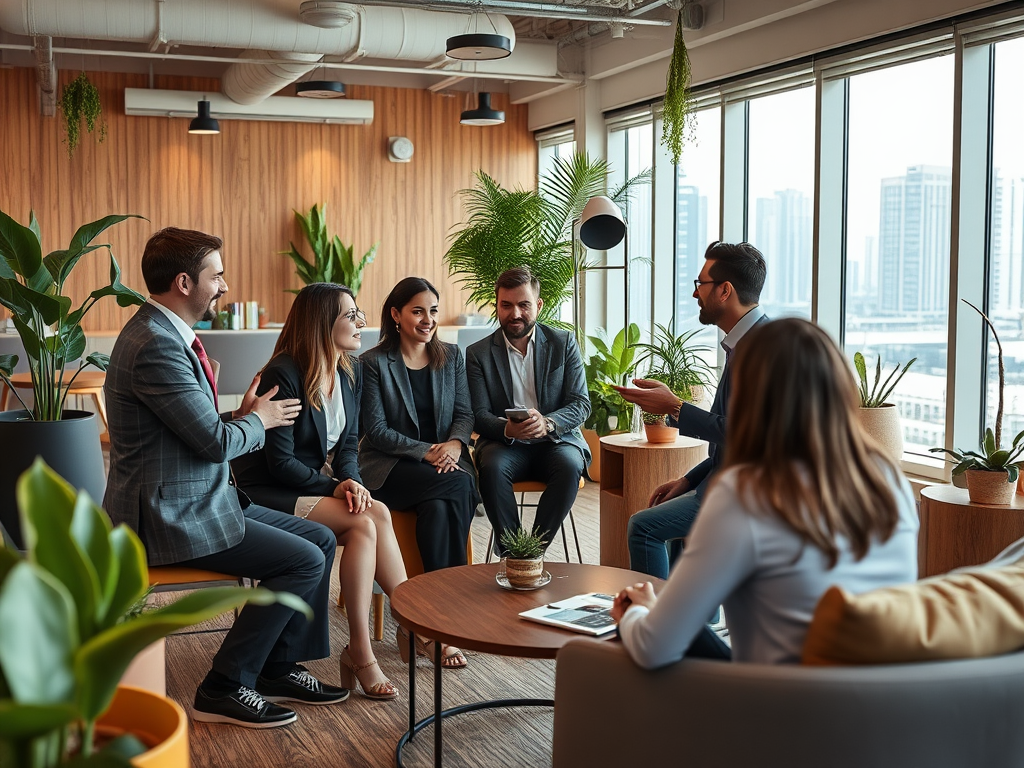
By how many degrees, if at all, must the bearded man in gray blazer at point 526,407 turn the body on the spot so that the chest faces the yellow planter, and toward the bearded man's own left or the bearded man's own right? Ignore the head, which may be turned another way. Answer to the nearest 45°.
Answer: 0° — they already face it

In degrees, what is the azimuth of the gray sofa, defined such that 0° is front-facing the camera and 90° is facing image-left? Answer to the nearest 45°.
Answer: approximately 180°

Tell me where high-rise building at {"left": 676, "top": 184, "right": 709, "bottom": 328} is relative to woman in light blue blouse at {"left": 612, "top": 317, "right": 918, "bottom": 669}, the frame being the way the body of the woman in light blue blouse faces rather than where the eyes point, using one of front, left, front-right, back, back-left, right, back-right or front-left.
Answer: front-right

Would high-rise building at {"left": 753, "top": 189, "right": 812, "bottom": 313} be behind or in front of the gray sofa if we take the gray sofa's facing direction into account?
in front

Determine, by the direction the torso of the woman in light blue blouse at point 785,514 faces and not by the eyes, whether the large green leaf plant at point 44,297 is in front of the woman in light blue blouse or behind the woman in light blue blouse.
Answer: in front

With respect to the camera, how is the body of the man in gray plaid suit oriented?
to the viewer's right

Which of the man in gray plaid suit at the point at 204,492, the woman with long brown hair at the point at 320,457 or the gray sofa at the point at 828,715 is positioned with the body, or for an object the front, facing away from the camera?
the gray sofa

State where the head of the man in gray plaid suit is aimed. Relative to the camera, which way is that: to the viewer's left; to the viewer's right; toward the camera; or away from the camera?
to the viewer's right

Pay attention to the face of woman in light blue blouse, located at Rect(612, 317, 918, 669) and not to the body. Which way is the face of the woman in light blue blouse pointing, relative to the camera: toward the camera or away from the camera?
away from the camera

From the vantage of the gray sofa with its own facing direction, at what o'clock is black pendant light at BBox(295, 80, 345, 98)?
The black pendant light is roughly at 11 o'clock from the gray sofa.

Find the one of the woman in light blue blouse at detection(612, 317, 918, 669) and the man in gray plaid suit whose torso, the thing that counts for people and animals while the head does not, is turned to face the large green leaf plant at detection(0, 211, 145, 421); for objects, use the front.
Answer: the woman in light blue blouse

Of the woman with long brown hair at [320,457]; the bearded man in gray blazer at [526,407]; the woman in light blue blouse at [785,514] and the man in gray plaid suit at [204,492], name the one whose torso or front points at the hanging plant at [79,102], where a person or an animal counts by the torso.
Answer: the woman in light blue blouse

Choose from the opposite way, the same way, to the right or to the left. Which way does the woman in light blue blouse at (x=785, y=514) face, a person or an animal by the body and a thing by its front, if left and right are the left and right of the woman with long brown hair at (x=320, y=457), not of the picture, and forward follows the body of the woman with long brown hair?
the opposite way

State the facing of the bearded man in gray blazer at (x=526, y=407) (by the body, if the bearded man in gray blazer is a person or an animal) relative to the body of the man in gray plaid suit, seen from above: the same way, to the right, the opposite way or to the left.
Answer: to the right

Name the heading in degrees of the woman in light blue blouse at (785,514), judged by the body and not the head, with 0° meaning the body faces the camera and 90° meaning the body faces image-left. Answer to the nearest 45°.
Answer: approximately 135°
